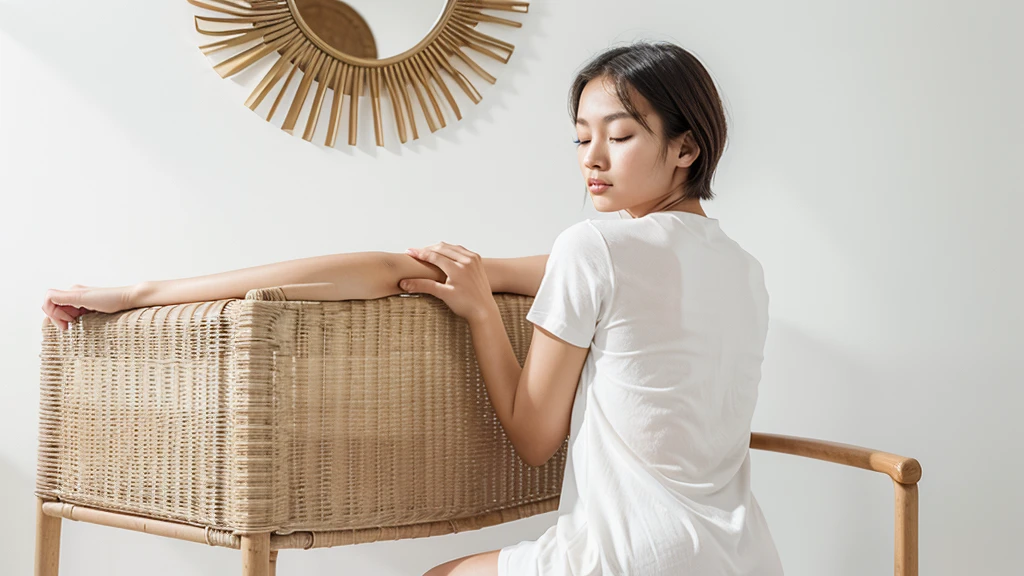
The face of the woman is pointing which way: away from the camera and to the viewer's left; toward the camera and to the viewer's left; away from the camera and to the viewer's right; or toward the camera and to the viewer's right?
toward the camera and to the viewer's left

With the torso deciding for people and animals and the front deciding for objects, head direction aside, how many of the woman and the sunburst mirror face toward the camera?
1

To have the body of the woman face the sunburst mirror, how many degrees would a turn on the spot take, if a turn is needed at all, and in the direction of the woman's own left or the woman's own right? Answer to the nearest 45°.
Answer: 0° — they already face it

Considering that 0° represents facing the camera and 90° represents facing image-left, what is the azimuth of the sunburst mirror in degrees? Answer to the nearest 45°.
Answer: approximately 0°

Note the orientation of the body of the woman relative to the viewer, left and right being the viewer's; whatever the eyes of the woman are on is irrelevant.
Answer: facing away from the viewer and to the left of the viewer
